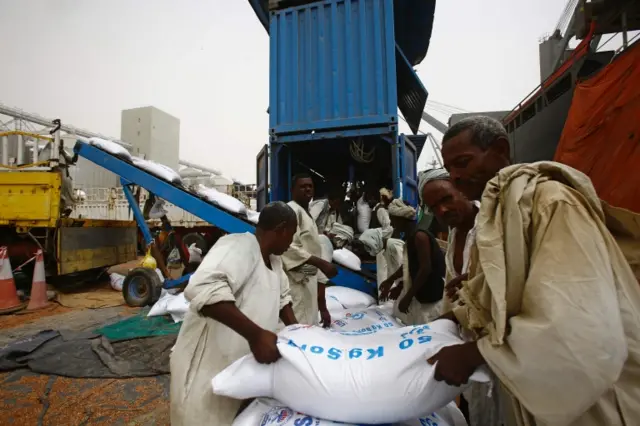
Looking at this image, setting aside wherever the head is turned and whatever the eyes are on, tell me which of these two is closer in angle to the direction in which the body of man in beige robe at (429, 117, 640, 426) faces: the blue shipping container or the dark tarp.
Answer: the dark tarp

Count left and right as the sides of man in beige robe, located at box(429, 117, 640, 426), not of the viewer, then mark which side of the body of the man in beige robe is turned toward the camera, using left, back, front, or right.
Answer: left

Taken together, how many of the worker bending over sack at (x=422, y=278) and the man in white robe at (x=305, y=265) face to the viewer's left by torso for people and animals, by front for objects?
1

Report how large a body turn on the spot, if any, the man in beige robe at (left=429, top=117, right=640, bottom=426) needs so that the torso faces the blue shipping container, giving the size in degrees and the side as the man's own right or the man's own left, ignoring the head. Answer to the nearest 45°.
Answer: approximately 45° to the man's own right

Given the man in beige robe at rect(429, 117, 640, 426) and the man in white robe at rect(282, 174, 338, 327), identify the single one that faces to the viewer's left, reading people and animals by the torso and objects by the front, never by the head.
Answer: the man in beige robe

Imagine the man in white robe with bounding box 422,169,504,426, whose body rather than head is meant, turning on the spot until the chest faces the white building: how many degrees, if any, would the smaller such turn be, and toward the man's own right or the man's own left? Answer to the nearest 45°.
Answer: approximately 90° to the man's own right

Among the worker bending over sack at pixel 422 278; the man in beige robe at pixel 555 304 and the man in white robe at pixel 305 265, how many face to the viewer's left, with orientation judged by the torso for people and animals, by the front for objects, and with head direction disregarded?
2

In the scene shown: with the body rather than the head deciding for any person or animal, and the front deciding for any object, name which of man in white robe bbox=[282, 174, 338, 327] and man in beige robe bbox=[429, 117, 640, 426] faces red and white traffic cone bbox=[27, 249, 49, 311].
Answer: the man in beige robe
